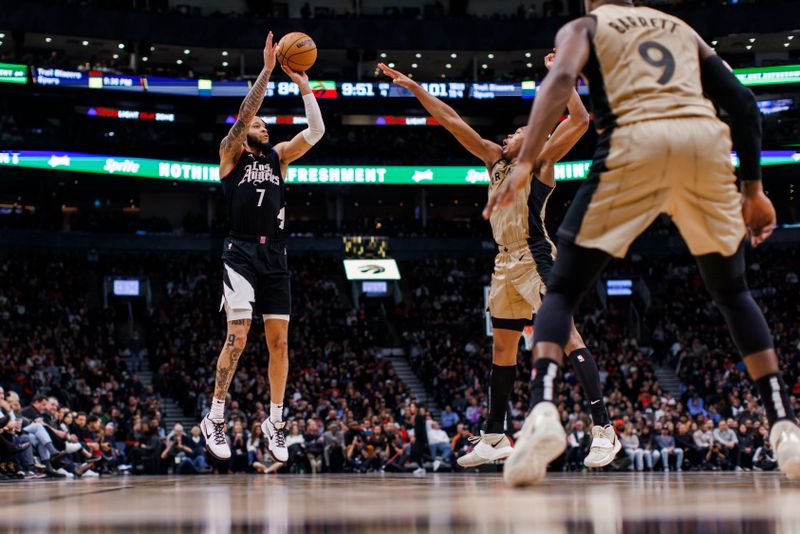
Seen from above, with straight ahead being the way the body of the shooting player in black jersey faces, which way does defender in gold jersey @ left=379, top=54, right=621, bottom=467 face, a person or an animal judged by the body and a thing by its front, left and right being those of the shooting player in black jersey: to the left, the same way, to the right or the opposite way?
to the right

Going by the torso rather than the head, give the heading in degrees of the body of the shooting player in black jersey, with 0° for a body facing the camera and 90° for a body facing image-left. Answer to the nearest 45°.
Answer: approximately 315°

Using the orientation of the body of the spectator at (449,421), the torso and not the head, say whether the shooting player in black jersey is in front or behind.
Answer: in front

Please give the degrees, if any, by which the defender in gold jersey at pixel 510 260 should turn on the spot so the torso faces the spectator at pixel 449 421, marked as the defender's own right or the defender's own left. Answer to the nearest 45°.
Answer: approximately 135° to the defender's own right

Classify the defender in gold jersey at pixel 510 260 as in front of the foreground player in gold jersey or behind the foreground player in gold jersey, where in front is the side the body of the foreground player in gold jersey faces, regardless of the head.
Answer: in front

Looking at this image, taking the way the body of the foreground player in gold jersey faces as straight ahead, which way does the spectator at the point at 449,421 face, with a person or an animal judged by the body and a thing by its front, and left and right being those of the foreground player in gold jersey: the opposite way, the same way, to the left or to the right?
the opposite way

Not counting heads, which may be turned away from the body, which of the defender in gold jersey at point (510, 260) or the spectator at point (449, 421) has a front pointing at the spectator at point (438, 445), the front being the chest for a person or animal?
the spectator at point (449, 421)

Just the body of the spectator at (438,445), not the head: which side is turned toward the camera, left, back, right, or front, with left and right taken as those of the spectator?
front

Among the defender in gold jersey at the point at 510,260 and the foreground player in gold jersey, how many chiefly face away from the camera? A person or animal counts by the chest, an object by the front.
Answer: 1

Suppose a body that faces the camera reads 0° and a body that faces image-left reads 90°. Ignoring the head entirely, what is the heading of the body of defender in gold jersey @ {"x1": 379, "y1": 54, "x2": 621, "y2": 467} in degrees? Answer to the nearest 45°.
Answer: approximately 45°

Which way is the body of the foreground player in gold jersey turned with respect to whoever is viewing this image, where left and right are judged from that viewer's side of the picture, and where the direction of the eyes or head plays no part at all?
facing away from the viewer

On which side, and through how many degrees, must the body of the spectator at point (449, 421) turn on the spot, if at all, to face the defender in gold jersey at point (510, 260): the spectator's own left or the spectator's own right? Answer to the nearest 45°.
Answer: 0° — they already face them

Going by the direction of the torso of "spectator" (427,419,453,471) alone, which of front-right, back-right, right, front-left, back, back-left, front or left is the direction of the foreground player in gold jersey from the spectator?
front

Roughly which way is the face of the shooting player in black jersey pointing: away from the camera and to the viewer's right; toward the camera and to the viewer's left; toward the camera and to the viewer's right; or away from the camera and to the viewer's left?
toward the camera and to the viewer's right

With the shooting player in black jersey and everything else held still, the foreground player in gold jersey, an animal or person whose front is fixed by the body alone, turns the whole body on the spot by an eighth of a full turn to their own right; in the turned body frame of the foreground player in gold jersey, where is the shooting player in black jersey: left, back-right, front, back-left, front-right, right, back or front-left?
left

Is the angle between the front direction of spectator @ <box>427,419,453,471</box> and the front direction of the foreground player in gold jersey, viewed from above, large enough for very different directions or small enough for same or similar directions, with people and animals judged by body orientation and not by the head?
very different directions
